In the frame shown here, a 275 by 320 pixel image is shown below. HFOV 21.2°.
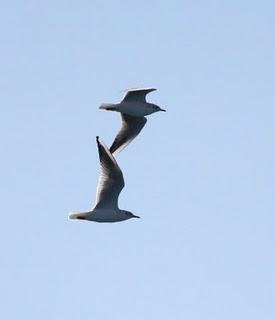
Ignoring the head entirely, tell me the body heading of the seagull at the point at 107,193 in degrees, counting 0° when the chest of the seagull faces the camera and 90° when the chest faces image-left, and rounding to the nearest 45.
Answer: approximately 270°
